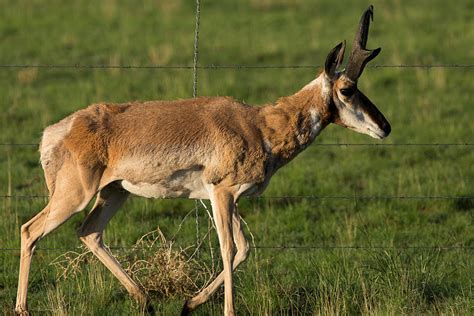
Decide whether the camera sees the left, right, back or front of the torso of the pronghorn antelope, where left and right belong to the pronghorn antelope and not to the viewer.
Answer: right
